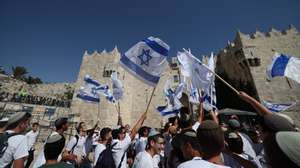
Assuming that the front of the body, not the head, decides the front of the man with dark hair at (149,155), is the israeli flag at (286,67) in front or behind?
in front

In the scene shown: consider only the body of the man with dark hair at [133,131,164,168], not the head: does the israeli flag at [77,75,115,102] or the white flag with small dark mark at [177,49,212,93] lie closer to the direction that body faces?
the white flag with small dark mark

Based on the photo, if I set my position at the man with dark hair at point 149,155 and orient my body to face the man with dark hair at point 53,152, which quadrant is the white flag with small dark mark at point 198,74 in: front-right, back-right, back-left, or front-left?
back-right

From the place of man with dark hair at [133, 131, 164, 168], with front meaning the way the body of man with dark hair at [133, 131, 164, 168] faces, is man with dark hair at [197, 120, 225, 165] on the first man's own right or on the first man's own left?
on the first man's own right

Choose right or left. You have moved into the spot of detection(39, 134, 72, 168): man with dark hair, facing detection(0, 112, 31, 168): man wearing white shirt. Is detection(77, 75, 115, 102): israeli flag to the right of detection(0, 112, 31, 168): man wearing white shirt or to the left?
right

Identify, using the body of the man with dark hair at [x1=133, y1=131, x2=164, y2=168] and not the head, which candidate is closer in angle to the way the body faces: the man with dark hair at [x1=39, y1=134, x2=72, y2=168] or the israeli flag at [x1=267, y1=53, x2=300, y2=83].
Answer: the israeli flag

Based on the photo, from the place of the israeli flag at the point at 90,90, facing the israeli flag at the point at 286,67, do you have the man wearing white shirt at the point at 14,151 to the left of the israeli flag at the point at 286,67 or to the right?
right

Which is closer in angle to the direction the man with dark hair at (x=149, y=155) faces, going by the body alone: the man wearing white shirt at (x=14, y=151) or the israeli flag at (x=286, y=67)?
the israeli flag

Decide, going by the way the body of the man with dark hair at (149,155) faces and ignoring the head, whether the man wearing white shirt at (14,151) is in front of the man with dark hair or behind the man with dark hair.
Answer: behind
